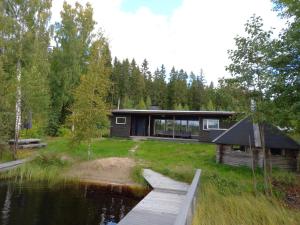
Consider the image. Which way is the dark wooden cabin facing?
toward the camera

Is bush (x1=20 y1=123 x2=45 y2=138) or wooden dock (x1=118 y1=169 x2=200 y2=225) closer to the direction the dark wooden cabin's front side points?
the wooden dock

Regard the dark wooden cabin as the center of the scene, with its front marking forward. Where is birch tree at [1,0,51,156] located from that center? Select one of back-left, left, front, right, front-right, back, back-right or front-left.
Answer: front-right

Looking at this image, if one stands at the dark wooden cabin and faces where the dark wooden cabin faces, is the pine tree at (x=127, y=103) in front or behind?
behind

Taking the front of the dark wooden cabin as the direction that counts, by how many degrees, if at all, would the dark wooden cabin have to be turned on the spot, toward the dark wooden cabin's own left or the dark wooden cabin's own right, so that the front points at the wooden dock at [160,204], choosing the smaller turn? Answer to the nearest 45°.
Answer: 0° — it already faces it

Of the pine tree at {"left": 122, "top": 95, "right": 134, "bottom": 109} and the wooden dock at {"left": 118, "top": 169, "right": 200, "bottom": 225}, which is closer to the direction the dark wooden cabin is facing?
the wooden dock

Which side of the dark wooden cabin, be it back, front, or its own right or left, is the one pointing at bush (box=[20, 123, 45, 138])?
right
